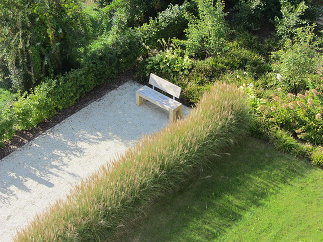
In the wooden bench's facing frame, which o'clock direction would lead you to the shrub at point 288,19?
The shrub is roughly at 6 o'clock from the wooden bench.

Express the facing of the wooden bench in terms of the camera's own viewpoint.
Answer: facing the viewer and to the left of the viewer

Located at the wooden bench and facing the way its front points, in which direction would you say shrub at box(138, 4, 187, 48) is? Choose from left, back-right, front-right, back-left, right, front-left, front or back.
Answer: back-right

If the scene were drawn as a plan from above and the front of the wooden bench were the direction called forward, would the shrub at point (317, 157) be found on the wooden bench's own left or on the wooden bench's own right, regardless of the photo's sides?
on the wooden bench's own left

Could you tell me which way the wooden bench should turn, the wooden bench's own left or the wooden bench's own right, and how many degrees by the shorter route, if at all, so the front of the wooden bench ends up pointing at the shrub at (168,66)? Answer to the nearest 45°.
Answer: approximately 135° to the wooden bench's own right

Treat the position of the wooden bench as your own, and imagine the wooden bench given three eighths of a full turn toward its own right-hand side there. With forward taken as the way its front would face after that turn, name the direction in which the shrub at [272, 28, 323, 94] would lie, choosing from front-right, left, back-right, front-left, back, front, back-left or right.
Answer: right

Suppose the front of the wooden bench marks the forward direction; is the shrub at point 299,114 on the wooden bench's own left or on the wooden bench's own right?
on the wooden bench's own left

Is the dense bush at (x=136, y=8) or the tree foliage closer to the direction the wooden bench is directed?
the tree foliage

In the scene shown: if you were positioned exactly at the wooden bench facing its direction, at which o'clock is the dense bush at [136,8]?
The dense bush is roughly at 4 o'clock from the wooden bench.
